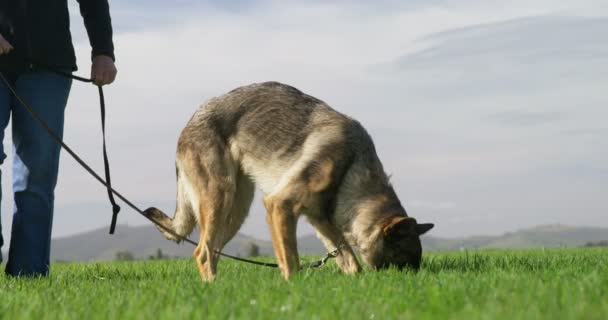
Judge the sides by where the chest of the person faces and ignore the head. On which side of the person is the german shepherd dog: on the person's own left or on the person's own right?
on the person's own left

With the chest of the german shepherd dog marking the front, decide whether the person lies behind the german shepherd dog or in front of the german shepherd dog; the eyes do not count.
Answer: behind

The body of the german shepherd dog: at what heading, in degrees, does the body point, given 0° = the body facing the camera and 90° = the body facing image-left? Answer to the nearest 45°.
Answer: approximately 270°
